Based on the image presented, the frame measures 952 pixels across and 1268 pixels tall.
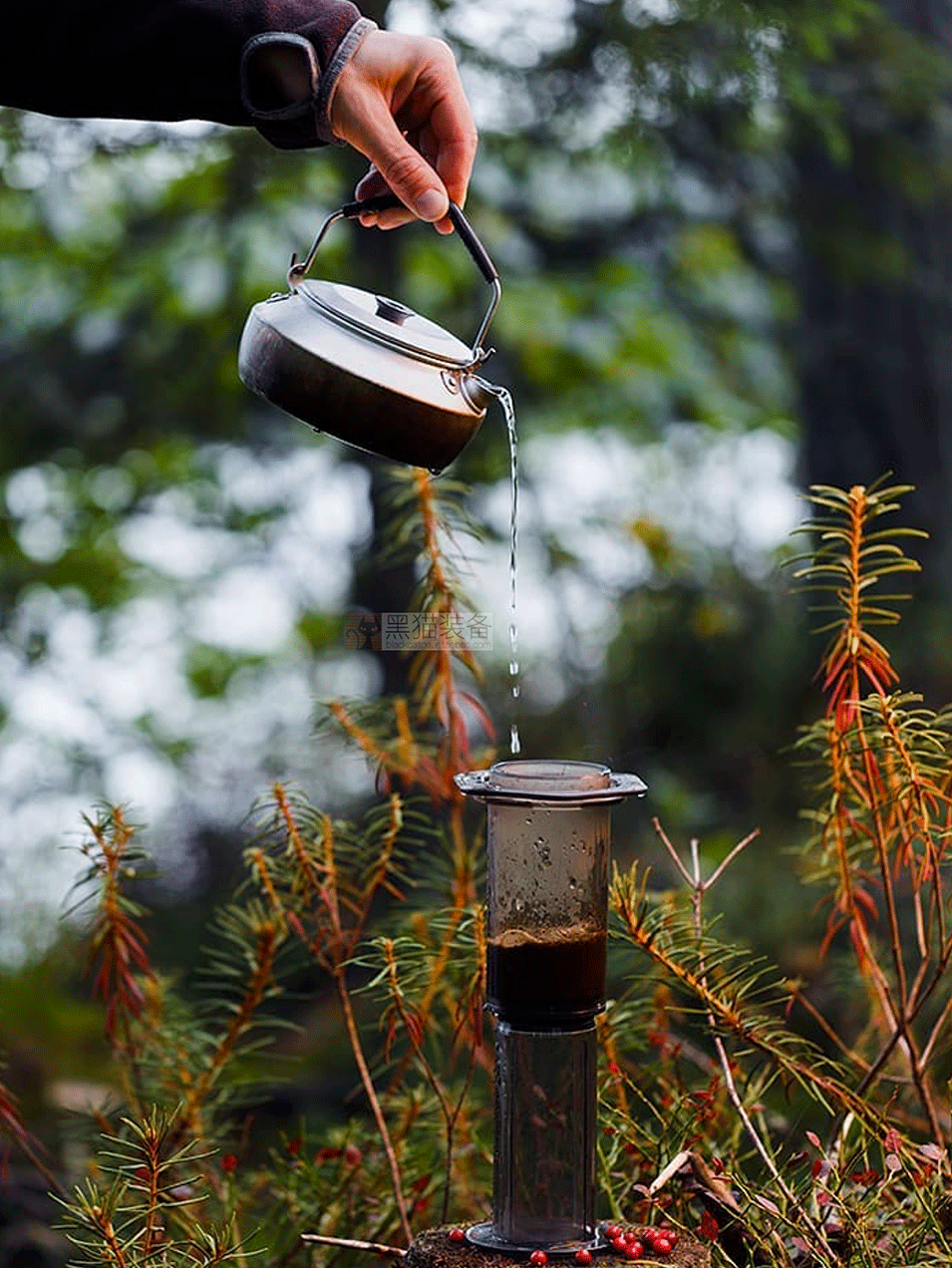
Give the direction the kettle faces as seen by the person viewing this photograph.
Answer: facing to the right of the viewer
